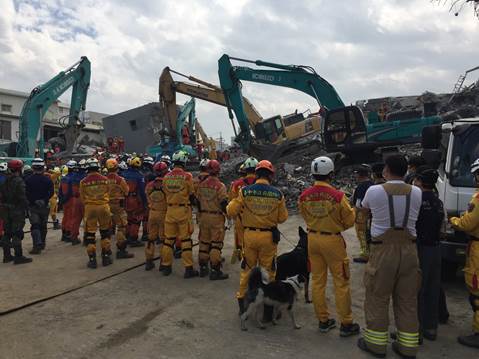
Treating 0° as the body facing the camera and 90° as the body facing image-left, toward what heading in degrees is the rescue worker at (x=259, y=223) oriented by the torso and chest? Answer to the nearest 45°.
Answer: approximately 180°

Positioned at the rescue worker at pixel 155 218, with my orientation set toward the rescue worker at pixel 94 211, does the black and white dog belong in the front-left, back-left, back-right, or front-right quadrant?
back-left

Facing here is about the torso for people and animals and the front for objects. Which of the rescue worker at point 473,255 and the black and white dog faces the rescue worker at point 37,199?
the rescue worker at point 473,255

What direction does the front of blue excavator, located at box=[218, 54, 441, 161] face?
to the viewer's left

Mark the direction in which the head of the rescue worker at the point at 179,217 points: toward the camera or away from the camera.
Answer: away from the camera

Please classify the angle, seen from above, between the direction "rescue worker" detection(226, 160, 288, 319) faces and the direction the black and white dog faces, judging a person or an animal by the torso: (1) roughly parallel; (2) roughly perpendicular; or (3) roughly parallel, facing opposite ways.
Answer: roughly perpendicular

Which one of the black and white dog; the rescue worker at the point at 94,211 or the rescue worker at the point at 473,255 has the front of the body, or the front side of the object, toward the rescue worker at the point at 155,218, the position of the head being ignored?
the rescue worker at the point at 473,255

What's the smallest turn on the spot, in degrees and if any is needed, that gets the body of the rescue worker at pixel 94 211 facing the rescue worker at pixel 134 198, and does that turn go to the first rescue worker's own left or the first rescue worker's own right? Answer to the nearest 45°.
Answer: approximately 45° to the first rescue worker's own right

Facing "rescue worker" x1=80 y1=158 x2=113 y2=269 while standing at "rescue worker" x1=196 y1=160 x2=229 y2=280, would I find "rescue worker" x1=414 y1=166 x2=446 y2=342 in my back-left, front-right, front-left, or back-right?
back-left

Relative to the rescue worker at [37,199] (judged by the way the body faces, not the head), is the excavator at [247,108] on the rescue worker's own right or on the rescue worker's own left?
on the rescue worker's own right

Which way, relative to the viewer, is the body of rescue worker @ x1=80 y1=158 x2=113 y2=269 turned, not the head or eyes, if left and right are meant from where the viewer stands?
facing away from the viewer

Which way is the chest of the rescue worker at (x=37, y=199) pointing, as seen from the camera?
away from the camera

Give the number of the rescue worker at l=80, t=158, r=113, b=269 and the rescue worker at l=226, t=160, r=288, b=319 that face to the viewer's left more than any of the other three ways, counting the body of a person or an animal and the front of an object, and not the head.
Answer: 0

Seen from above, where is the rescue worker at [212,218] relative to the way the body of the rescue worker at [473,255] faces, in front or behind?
in front
